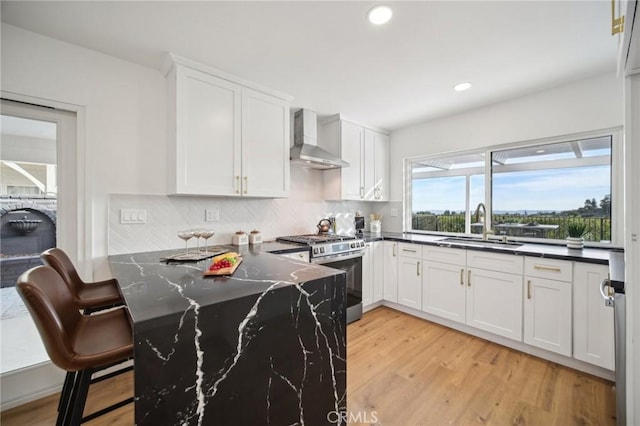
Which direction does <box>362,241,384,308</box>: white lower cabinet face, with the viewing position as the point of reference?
facing the viewer and to the right of the viewer

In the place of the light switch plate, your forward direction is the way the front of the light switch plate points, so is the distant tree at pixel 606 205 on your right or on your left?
on your left

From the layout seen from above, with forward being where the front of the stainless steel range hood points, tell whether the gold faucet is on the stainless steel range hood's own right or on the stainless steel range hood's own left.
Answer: on the stainless steel range hood's own left

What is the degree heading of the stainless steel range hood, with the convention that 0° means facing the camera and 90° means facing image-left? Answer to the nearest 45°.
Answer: approximately 315°

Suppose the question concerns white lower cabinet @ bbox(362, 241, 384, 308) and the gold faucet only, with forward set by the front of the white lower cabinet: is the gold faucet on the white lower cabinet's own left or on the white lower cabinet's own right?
on the white lower cabinet's own left

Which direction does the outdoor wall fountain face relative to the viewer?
toward the camera

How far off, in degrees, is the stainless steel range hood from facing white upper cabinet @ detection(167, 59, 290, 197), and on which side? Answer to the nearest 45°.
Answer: approximately 90° to its right

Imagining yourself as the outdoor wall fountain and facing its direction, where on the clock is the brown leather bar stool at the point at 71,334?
The brown leather bar stool is roughly at 12 o'clock from the outdoor wall fountain.

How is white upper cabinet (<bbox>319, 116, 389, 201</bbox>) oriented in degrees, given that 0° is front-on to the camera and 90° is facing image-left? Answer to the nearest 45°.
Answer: approximately 315°

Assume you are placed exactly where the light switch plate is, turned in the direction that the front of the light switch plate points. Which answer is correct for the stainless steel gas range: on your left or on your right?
on your left
